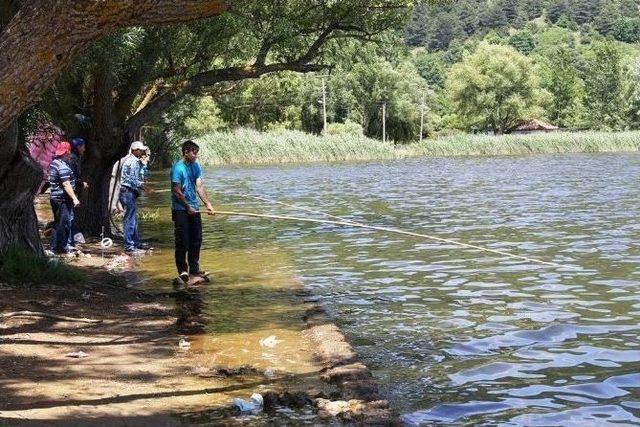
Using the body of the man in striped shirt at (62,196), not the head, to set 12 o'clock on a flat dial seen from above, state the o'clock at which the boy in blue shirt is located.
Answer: The boy in blue shirt is roughly at 2 o'clock from the man in striped shirt.

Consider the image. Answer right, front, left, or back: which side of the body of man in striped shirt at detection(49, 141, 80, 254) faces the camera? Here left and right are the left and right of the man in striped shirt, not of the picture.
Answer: right

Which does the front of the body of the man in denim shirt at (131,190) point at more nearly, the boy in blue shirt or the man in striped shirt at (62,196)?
the boy in blue shirt

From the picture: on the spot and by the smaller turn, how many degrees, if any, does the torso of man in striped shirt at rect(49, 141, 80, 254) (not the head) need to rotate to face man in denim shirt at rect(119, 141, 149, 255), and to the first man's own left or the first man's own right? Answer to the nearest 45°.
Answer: approximately 45° to the first man's own left

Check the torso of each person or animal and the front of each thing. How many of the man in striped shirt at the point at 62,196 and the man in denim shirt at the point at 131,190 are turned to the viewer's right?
2

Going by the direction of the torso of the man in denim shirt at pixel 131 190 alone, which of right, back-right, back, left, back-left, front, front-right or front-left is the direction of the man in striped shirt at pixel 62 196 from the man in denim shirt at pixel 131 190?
back-right

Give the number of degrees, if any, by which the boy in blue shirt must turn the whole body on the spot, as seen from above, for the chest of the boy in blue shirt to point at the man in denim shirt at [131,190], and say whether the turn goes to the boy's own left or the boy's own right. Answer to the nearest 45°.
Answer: approximately 135° to the boy's own left

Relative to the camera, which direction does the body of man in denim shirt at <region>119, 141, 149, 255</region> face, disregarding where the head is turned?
to the viewer's right
